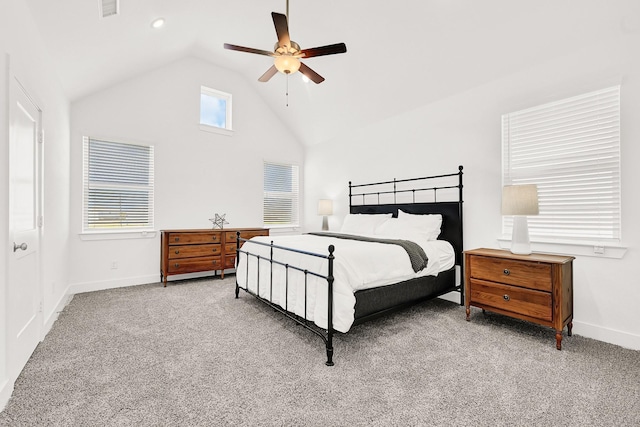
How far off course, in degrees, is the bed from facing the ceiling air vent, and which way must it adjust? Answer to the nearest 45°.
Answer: approximately 45° to its right

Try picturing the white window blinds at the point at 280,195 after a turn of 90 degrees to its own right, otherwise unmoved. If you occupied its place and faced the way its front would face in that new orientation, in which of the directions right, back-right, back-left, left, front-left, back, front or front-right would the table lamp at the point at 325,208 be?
left

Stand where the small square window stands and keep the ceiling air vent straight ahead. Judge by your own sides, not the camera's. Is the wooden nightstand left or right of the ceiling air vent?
left

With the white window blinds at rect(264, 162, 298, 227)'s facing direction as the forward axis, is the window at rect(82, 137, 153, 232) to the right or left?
on its right

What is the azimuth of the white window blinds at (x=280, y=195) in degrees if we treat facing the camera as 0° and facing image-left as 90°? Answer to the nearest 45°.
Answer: approximately 315°

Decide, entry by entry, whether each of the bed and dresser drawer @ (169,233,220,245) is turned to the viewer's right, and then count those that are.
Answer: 0

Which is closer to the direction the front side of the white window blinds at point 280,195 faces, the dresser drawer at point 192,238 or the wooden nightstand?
the wooden nightstand

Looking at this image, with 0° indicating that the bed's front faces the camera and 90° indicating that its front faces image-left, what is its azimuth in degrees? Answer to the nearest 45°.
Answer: approximately 45°

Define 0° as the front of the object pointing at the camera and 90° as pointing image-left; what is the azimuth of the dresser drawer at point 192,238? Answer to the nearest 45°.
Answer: approximately 0°

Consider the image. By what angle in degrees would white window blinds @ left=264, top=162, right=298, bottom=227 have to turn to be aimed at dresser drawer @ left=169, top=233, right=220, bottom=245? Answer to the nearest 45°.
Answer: approximately 90° to its right
